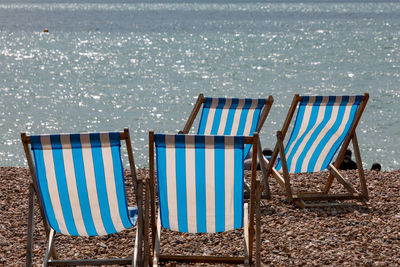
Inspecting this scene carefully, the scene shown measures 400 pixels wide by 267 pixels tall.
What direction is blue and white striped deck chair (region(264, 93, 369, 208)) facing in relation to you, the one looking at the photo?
facing away from the viewer and to the left of the viewer

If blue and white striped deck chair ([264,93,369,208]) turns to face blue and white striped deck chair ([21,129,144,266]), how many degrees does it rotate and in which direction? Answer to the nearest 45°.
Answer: approximately 90° to its left

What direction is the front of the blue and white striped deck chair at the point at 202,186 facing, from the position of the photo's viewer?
facing away from the viewer

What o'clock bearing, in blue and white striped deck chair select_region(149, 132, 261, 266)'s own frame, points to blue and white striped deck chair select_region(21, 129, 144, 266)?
blue and white striped deck chair select_region(21, 129, 144, 266) is roughly at 9 o'clock from blue and white striped deck chair select_region(149, 132, 261, 266).

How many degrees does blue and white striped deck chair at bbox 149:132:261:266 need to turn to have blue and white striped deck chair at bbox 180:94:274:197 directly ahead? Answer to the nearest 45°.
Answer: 0° — it already faces it

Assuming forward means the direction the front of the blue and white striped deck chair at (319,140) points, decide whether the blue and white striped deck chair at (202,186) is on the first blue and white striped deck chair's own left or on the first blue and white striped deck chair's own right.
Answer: on the first blue and white striped deck chair's own left

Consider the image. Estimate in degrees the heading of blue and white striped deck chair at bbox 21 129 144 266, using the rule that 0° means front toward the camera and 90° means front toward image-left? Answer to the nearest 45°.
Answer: approximately 225°
